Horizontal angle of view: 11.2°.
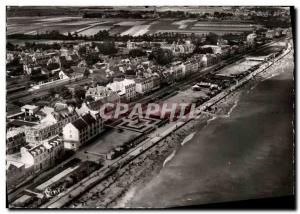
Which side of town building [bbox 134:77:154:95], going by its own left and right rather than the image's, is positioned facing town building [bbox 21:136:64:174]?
right

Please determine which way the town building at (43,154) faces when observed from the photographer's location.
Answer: facing the viewer and to the right of the viewer

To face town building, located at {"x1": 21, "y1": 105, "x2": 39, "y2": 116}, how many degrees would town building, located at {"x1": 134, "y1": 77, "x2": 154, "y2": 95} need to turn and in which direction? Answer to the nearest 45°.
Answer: approximately 90° to its right

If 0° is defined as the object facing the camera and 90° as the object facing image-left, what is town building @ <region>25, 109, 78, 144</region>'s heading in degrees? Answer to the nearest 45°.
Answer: approximately 315°

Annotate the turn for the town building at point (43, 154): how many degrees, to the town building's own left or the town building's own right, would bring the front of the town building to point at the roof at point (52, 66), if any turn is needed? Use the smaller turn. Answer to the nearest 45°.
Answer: approximately 135° to the town building's own left

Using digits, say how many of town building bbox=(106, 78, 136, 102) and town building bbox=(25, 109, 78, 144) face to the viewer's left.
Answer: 0

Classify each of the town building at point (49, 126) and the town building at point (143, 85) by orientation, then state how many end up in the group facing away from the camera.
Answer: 0

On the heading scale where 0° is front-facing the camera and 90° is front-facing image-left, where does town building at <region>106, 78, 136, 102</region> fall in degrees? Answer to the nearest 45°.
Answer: approximately 315°

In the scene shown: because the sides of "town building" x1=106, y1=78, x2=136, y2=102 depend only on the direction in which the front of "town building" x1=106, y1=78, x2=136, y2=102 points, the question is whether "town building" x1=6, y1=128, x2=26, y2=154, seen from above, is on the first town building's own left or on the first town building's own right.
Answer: on the first town building's own right

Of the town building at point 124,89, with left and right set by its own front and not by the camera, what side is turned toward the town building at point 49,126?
right
